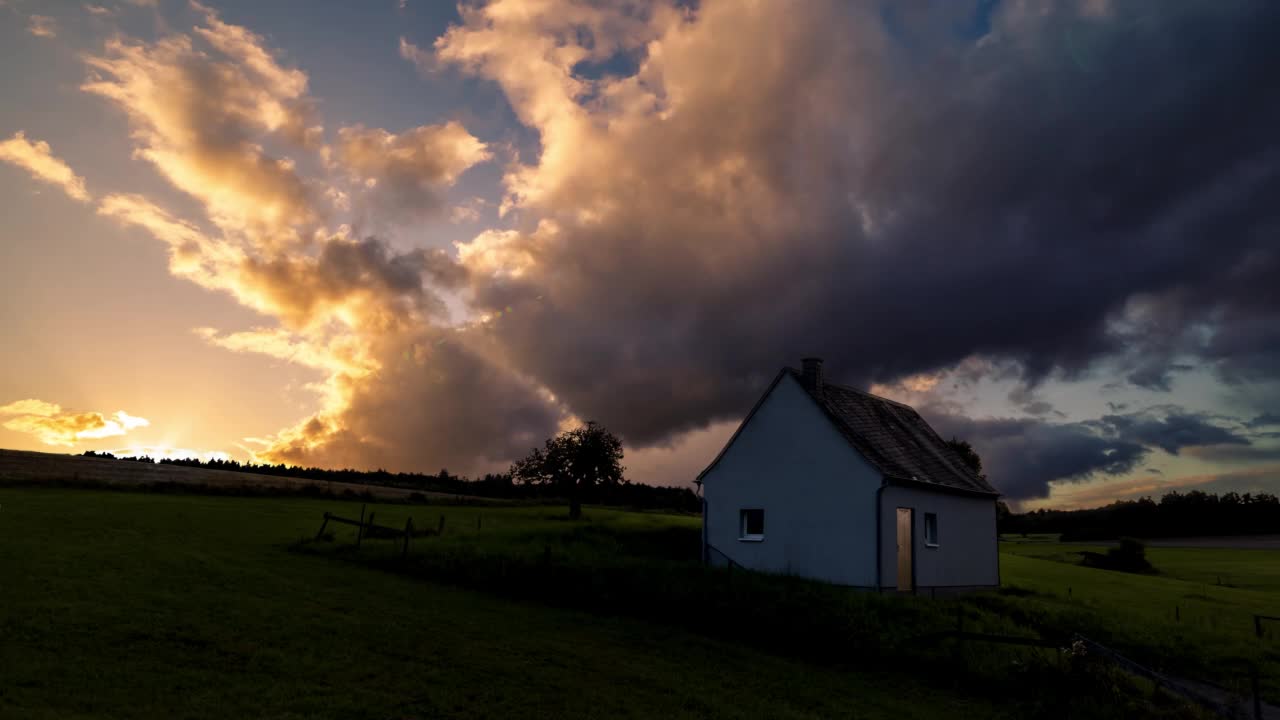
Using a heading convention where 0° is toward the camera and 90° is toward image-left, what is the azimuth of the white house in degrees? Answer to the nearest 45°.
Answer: approximately 315°
